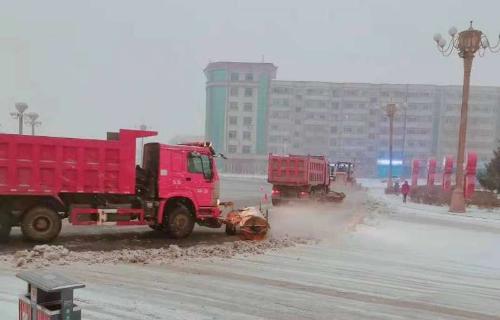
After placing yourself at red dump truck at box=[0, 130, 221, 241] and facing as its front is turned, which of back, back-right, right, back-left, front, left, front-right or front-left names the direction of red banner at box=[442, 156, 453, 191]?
front-left

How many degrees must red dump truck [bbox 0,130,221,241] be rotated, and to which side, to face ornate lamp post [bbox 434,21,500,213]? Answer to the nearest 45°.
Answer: approximately 45° to its left

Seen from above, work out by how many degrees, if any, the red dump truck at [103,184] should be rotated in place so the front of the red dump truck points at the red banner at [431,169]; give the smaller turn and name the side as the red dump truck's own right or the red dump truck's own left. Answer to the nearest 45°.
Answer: approximately 45° to the red dump truck's own left

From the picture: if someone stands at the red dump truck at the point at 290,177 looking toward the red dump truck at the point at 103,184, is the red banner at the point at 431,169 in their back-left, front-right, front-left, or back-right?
back-left

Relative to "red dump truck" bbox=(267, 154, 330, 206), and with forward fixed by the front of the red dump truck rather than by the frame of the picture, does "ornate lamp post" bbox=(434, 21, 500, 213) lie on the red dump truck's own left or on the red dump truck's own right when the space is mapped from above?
on the red dump truck's own right

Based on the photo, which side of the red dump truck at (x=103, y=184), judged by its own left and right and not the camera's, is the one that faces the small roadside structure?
right

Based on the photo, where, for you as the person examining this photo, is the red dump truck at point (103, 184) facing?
facing to the right of the viewer

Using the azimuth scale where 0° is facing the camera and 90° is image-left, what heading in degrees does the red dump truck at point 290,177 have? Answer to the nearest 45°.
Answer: approximately 225°

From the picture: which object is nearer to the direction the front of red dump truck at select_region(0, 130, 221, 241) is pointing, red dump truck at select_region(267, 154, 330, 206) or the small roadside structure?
the red dump truck
